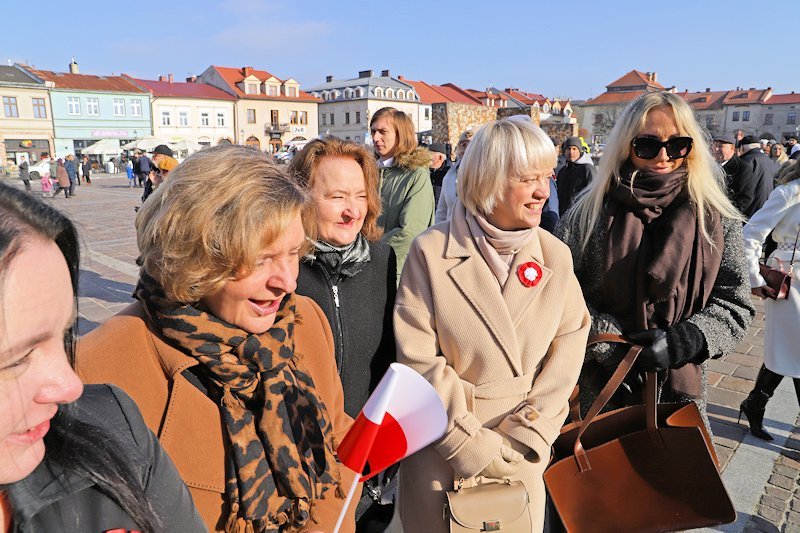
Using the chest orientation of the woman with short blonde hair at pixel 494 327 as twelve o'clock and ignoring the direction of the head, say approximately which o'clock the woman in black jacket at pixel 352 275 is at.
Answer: The woman in black jacket is roughly at 5 o'clock from the woman with short blonde hair.

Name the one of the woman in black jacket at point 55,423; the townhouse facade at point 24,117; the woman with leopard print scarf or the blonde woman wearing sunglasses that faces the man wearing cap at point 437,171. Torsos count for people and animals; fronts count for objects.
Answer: the townhouse facade

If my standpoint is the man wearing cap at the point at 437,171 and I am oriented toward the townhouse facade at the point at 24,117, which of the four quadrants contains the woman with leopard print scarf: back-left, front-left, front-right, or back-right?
back-left

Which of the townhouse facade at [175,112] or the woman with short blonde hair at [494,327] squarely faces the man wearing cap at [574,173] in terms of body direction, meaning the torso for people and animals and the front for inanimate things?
the townhouse facade

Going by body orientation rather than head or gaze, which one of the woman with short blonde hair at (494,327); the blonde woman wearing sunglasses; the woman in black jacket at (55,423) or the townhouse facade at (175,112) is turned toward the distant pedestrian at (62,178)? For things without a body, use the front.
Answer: the townhouse facade

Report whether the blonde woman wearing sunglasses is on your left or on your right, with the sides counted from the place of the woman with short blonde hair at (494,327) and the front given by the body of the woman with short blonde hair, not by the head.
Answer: on your left

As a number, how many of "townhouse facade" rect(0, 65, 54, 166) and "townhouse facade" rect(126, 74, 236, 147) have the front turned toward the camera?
2

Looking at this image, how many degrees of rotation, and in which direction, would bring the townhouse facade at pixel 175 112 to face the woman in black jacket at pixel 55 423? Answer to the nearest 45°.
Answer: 0° — it already faces them

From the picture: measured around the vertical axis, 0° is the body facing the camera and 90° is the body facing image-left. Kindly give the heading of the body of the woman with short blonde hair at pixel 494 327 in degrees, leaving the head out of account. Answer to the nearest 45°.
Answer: approximately 315°
